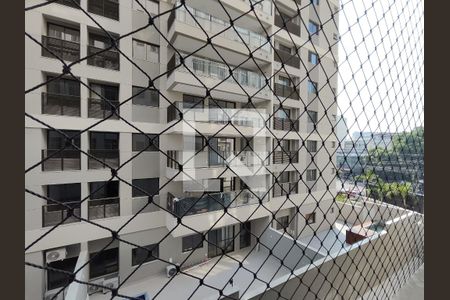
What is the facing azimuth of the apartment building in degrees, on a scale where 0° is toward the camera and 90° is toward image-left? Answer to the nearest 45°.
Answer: approximately 315°

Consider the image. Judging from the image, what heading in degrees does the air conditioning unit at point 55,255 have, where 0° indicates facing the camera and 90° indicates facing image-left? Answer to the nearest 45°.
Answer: approximately 315°
